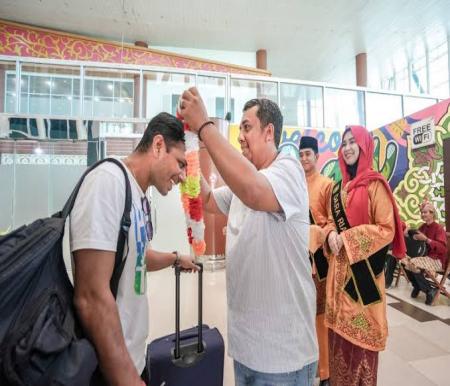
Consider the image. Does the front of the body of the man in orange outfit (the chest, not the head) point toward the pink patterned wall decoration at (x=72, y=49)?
no

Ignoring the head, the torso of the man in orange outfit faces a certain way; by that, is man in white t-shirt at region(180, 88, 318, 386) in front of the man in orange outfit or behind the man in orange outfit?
in front

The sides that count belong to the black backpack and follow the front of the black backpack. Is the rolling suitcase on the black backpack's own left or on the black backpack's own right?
on the black backpack's own right

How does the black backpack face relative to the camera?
to the viewer's left

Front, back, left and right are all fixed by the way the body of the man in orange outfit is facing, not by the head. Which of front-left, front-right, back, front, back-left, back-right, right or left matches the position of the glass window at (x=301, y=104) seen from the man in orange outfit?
back-right

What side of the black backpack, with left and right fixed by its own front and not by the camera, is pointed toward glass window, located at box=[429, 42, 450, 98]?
back

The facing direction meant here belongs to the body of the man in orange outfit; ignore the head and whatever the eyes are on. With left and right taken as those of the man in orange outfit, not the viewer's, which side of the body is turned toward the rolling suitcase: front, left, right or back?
front

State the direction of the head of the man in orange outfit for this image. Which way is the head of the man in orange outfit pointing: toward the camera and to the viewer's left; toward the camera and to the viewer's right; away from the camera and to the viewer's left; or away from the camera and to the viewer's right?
toward the camera and to the viewer's left

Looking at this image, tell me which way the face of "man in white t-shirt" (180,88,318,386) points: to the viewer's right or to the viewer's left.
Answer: to the viewer's left

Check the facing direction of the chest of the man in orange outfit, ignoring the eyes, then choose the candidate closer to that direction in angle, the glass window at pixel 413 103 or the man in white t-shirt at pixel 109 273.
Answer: the man in white t-shirt

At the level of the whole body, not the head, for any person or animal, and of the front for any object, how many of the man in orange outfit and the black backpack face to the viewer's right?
0

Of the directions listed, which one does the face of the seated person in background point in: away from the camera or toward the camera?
toward the camera

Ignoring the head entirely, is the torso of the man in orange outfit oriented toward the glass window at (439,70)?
no

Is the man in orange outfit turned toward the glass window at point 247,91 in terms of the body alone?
no

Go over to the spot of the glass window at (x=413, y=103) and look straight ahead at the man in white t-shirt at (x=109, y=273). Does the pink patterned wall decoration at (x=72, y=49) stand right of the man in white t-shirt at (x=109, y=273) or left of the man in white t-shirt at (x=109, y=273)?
right

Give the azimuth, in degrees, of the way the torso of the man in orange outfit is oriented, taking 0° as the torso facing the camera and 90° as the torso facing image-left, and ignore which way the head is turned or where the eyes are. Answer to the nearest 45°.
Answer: approximately 45°
